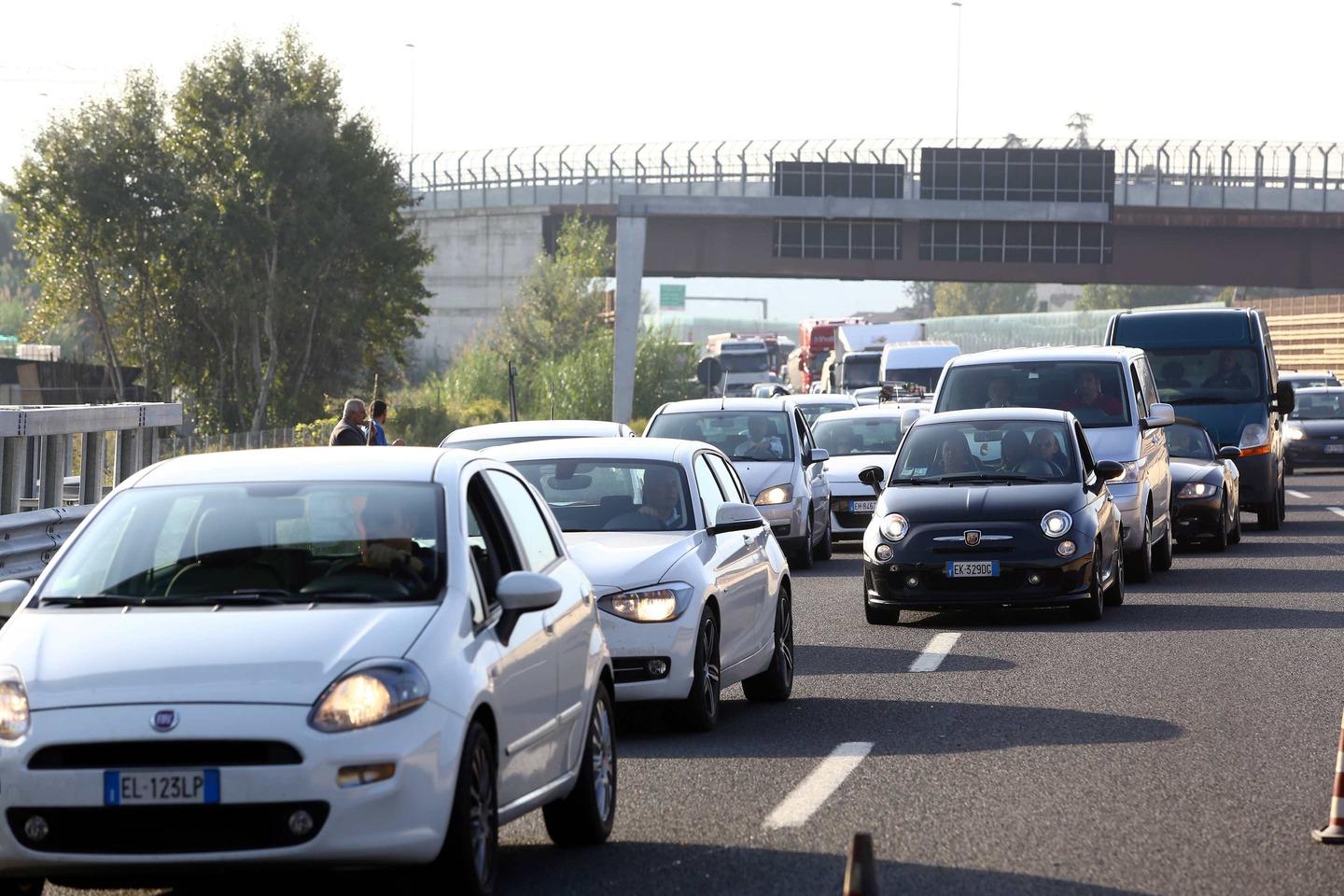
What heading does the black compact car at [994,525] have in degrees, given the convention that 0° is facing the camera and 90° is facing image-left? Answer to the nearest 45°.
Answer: approximately 0°

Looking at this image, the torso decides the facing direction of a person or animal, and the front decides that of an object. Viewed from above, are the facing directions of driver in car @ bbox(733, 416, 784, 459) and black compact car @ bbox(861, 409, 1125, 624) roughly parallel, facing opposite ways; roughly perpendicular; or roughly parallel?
roughly parallel

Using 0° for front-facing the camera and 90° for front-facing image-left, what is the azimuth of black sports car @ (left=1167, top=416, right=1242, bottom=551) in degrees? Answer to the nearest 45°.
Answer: approximately 45°

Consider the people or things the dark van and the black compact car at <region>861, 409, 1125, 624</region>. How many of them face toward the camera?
2

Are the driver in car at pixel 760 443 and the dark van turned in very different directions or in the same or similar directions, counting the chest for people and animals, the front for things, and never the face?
same or similar directions

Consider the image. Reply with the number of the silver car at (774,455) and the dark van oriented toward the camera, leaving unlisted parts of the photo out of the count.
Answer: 2

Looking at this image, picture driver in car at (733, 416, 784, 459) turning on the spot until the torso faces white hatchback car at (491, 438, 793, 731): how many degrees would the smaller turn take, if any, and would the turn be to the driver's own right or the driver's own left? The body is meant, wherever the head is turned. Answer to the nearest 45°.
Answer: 0° — they already face it

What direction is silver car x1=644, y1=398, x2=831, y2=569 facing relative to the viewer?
toward the camera

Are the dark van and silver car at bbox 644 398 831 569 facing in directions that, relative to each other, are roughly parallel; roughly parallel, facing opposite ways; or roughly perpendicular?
roughly parallel

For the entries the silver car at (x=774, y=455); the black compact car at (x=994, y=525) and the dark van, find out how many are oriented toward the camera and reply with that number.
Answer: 3

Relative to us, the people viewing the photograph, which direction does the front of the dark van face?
facing the viewer

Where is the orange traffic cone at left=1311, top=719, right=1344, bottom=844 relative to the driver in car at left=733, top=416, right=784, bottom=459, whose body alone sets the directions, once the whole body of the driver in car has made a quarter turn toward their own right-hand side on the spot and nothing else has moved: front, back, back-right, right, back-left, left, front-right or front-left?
left

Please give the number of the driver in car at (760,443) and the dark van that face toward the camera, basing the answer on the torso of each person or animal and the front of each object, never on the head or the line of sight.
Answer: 2

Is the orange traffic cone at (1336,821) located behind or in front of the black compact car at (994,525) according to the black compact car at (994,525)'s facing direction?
in front

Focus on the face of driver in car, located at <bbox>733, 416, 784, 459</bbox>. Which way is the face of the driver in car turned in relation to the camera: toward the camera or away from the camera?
toward the camera

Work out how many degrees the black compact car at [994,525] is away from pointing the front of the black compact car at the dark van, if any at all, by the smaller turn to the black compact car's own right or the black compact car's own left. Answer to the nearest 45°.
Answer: approximately 180°

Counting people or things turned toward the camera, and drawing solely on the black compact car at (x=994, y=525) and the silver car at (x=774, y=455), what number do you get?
2

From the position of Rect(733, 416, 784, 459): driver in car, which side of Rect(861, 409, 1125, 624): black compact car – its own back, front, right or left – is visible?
back

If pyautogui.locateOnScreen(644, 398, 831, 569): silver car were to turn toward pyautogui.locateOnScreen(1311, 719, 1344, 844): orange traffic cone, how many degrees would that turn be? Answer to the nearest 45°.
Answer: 0° — it already faces it

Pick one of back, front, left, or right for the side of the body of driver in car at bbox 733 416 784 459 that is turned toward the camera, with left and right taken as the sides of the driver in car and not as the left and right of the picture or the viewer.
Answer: front
